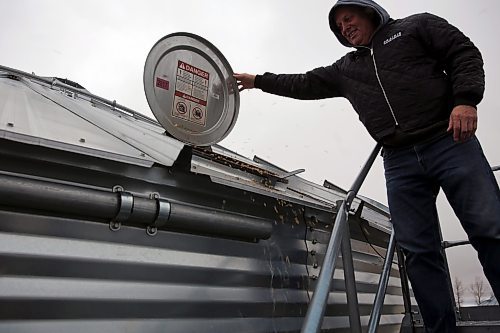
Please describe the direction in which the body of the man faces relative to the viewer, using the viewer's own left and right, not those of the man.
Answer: facing the viewer and to the left of the viewer
